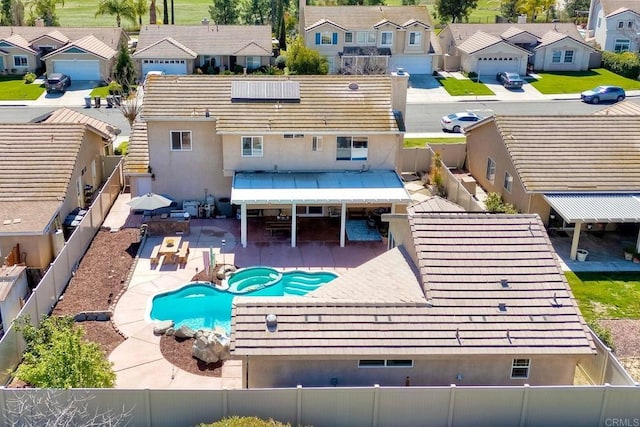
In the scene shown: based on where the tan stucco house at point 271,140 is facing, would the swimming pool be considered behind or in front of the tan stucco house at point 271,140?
behind

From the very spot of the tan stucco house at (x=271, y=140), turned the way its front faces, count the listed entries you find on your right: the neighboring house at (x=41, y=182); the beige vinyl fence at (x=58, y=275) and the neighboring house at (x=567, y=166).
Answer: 1

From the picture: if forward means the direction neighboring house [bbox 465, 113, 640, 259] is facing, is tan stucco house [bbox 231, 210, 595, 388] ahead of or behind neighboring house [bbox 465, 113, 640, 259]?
behind

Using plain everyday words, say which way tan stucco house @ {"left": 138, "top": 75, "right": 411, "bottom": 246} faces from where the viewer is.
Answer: facing away from the viewer

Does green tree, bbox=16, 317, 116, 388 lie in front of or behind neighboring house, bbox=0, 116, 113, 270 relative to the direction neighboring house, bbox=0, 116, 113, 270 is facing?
behind

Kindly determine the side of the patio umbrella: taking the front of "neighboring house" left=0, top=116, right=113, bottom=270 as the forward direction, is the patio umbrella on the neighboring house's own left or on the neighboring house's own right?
on the neighboring house's own right

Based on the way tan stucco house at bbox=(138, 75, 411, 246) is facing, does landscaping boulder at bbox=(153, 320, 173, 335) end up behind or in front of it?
behind

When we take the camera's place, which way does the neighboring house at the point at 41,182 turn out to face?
facing away from the viewer

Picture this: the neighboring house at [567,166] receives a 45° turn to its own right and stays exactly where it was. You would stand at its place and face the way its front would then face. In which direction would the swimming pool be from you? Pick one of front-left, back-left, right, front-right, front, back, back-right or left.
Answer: back

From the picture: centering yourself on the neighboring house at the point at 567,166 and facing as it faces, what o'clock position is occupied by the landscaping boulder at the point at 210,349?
The landscaping boulder is roughly at 7 o'clock from the neighboring house.

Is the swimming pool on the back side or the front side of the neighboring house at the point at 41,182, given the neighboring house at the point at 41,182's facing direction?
on the back side

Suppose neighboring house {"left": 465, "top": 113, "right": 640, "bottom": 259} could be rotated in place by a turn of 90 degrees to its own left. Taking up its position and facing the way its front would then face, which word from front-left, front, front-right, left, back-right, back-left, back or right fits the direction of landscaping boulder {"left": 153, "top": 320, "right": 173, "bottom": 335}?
front-left

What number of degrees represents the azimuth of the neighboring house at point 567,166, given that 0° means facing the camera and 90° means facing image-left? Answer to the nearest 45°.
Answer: approximately 180°

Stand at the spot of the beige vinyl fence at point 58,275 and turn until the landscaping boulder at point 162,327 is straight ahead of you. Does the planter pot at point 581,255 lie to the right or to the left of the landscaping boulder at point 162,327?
left
